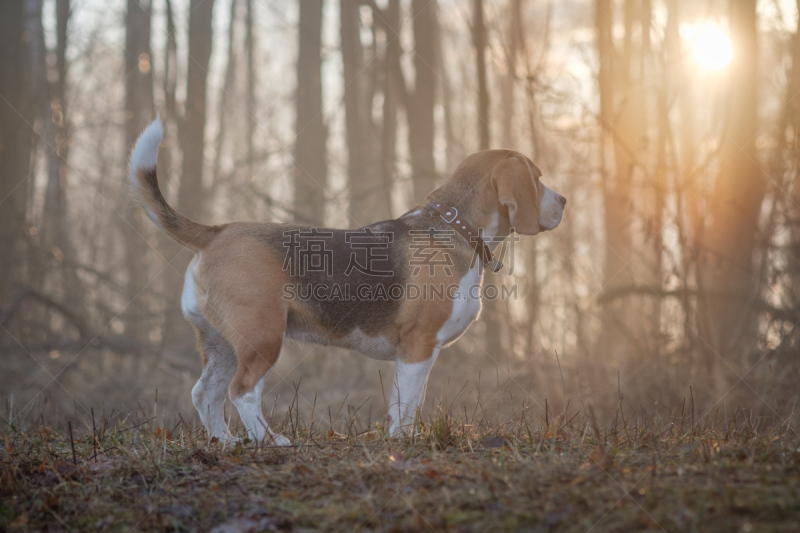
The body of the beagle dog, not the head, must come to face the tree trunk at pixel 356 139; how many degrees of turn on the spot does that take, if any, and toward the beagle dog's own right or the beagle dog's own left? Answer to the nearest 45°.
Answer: approximately 90° to the beagle dog's own left

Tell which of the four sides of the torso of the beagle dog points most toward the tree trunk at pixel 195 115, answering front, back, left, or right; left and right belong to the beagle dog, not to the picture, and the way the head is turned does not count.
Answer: left

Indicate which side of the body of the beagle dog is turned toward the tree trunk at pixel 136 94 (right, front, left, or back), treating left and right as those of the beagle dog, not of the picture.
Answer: left

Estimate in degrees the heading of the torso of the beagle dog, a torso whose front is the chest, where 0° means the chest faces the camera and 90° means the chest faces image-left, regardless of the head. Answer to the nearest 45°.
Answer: approximately 270°
